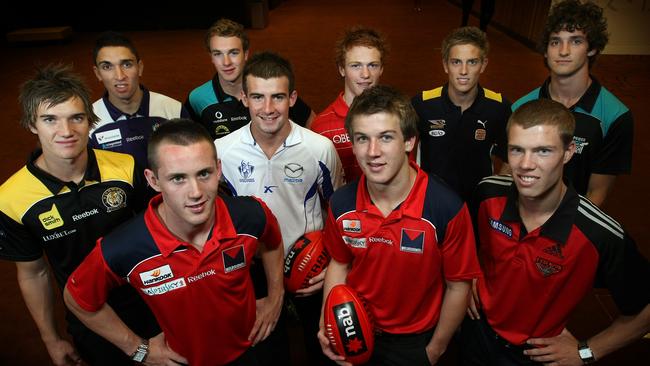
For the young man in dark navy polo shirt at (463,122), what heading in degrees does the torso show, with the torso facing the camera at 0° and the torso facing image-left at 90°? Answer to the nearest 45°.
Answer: approximately 0°

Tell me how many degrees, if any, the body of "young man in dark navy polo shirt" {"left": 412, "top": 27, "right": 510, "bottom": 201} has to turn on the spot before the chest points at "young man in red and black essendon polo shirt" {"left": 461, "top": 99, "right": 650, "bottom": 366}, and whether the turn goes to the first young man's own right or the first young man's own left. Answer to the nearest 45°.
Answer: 0° — they already face them

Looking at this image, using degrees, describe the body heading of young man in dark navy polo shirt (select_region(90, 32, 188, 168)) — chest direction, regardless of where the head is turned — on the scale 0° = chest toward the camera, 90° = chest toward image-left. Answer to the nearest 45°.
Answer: approximately 0°

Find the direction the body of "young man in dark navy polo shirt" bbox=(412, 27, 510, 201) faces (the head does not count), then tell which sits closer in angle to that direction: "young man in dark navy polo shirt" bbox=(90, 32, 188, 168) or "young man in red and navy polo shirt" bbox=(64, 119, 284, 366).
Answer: the young man in red and navy polo shirt

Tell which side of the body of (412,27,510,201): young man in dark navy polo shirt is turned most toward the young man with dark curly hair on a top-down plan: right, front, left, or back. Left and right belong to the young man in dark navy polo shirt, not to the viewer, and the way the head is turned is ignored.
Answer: left

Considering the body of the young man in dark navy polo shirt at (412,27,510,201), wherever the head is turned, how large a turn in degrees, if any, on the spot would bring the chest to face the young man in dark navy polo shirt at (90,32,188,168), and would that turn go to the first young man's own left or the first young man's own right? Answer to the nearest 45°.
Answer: approximately 90° to the first young man's own right

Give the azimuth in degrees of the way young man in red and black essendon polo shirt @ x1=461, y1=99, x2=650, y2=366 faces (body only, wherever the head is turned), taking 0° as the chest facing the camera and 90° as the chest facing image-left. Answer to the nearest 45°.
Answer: approximately 45°

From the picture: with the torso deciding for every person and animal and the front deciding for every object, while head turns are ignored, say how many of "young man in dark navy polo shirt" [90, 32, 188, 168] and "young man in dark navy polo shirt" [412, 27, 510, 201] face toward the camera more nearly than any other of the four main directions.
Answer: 2
